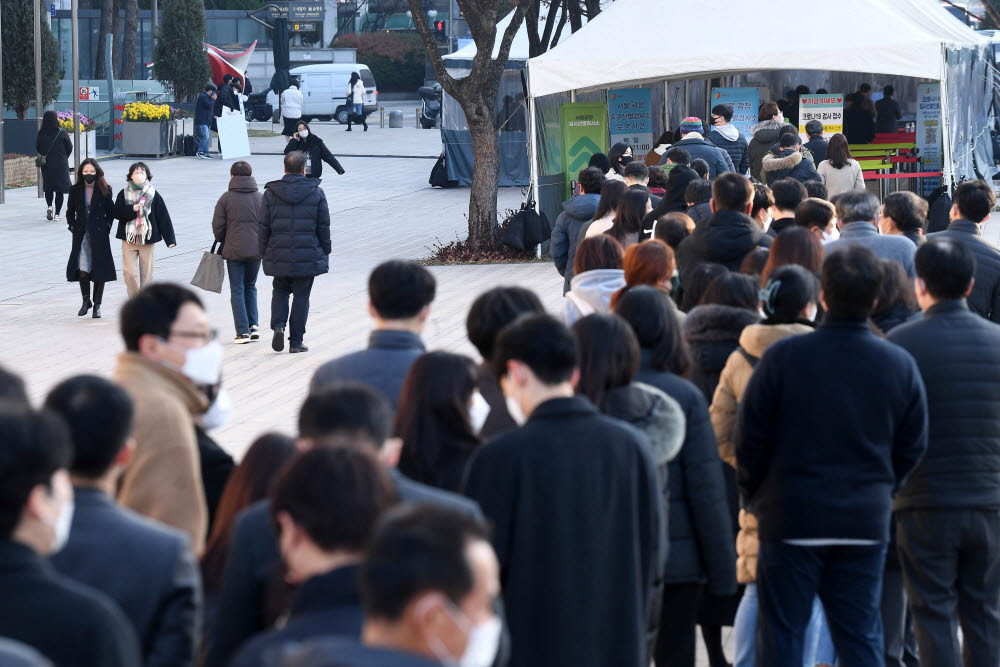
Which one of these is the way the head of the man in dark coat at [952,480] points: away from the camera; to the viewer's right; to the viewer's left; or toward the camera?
away from the camera

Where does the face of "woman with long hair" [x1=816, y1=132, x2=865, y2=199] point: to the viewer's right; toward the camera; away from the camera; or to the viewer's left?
away from the camera

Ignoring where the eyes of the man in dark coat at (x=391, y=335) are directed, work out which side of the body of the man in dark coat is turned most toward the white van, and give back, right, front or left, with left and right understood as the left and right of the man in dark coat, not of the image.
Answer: front

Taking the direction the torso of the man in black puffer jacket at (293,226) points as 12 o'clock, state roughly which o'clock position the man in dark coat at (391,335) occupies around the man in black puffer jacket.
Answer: The man in dark coat is roughly at 6 o'clock from the man in black puffer jacket.

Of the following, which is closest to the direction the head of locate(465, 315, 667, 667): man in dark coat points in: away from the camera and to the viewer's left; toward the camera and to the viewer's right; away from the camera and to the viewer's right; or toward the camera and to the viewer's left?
away from the camera and to the viewer's left

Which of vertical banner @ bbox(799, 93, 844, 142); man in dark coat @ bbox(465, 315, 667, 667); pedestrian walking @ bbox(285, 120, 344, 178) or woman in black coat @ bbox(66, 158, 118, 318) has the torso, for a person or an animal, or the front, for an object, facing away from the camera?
the man in dark coat

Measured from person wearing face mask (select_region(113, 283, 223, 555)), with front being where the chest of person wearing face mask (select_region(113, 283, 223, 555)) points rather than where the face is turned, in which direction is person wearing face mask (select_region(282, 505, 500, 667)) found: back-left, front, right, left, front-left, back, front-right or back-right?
right

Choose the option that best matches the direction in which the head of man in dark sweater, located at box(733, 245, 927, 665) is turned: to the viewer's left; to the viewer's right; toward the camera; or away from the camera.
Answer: away from the camera

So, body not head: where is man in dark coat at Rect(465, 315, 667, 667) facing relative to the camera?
away from the camera

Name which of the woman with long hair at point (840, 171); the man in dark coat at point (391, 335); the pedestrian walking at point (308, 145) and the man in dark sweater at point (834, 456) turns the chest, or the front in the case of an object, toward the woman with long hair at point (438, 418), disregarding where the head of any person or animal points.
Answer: the pedestrian walking

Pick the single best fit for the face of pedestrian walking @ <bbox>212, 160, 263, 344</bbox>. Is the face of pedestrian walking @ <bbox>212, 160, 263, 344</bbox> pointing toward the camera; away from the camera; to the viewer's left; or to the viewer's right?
away from the camera
